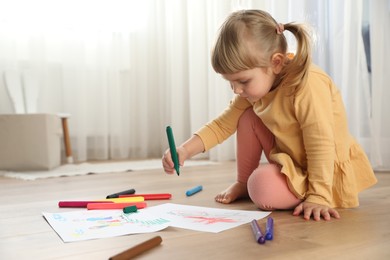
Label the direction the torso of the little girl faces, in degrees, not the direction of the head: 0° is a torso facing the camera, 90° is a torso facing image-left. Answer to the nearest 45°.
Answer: approximately 45°
